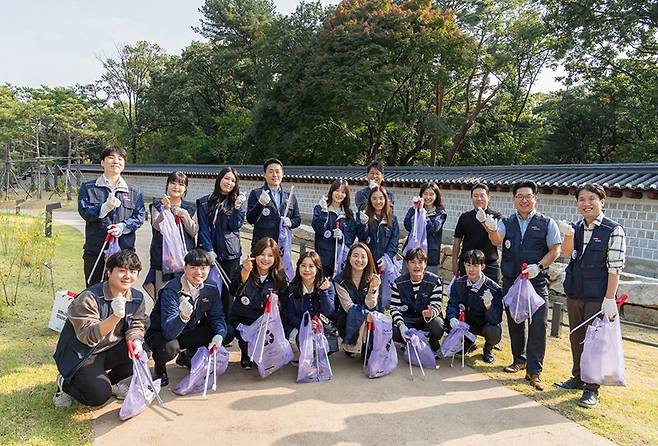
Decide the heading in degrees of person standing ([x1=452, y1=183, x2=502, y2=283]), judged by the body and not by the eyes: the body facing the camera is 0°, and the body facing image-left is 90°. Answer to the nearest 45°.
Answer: approximately 0°

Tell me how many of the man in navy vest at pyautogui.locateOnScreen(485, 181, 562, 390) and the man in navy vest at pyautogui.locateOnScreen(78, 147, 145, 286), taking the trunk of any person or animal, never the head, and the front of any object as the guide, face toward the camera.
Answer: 2

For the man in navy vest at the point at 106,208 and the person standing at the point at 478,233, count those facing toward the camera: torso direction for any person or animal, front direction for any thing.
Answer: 2

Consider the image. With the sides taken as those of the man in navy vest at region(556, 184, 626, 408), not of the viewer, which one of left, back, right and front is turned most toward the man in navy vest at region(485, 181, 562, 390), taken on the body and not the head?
right

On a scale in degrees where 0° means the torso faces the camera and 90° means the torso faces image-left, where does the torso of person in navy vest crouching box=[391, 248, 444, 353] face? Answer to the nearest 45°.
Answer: approximately 0°

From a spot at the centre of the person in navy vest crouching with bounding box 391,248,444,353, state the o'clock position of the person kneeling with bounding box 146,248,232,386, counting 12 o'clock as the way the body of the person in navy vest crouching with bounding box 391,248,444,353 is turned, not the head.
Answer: the person kneeling with bounding box 146,248,232,386 is roughly at 2 o'clock from the person in navy vest crouching with bounding box 391,248,444,353.

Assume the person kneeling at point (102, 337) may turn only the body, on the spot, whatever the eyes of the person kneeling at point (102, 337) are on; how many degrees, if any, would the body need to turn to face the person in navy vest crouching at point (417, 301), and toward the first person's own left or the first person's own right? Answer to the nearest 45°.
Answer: approximately 45° to the first person's own left

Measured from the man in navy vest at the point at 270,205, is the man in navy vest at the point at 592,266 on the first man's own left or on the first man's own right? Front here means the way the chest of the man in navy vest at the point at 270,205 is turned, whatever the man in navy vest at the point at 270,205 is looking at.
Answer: on the first man's own left
